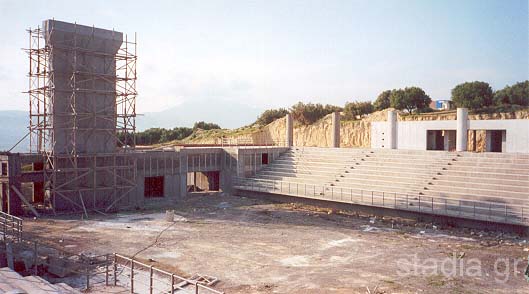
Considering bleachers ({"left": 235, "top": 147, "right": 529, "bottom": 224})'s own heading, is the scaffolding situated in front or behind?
in front

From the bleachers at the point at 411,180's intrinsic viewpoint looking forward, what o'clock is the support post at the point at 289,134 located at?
The support post is roughly at 3 o'clock from the bleachers.

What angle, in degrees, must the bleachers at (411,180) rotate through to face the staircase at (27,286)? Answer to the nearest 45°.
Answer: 0° — it already faces it

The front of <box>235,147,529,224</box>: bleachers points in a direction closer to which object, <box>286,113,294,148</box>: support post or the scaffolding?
the scaffolding

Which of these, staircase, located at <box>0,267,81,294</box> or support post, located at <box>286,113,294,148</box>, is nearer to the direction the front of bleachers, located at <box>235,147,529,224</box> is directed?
the staircase

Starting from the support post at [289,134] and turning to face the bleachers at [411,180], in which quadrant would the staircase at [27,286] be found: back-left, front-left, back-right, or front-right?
front-right

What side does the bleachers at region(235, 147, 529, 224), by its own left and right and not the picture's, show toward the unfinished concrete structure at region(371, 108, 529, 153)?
back

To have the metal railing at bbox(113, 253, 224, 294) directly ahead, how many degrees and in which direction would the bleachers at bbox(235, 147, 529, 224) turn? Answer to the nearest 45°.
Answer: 0° — it already faces it

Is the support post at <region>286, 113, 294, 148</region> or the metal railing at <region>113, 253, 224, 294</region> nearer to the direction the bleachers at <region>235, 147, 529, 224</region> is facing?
the metal railing
